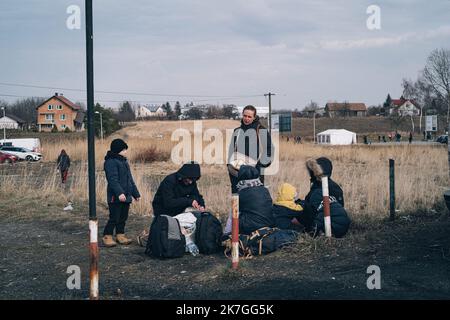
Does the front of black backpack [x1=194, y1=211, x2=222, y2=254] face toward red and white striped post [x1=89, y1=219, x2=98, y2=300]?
no

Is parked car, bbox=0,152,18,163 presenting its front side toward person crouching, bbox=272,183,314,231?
no

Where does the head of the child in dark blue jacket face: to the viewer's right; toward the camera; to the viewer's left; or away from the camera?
to the viewer's right

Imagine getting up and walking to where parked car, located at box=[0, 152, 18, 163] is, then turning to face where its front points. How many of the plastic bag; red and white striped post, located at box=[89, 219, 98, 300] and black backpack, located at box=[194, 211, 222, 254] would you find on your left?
0

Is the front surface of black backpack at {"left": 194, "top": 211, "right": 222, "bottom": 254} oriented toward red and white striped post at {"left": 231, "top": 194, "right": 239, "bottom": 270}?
no

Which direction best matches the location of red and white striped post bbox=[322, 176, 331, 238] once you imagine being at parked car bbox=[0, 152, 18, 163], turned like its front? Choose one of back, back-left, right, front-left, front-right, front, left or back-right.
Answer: right

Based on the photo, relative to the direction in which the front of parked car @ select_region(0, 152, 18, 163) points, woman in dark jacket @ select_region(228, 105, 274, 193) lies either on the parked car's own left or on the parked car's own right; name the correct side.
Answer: on the parked car's own right

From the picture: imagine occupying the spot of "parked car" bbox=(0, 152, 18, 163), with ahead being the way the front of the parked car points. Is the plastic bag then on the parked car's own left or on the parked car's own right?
on the parked car's own right

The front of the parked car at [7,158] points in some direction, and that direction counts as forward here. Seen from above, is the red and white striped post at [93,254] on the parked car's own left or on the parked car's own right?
on the parked car's own right

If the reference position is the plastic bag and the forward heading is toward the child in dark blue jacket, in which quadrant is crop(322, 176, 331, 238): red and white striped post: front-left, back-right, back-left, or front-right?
back-right
